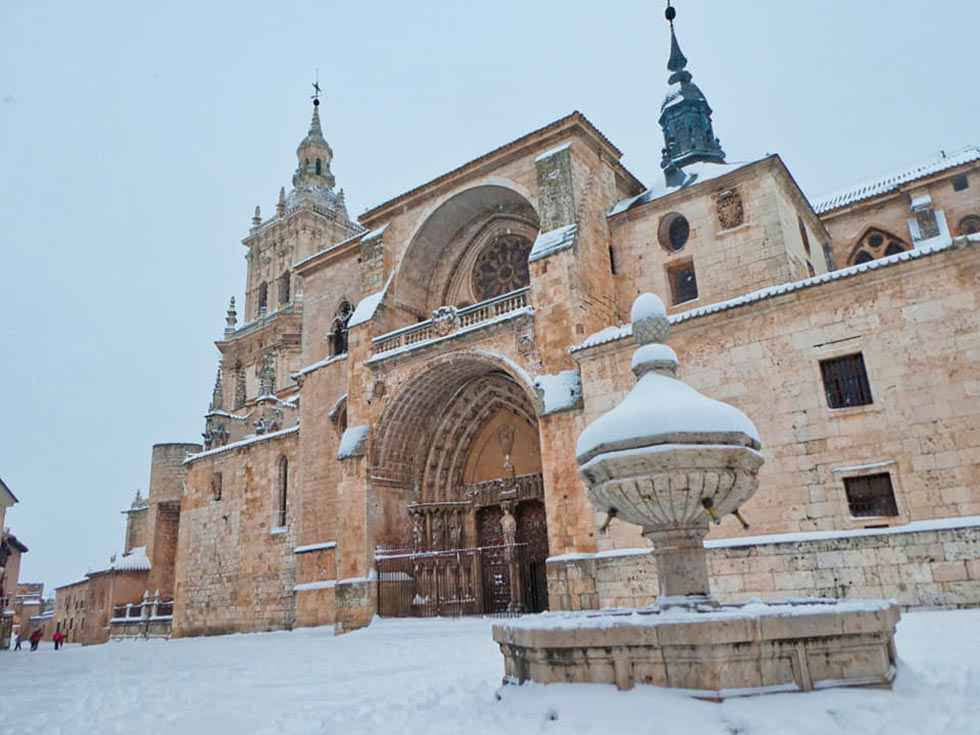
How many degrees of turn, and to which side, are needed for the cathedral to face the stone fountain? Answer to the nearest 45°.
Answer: approximately 45° to its left

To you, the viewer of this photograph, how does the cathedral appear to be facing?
facing the viewer and to the left of the viewer
